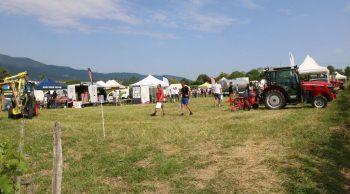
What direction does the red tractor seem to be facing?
to the viewer's right

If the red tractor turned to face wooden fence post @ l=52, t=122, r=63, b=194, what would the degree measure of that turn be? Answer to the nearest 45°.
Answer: approximately 90° to its right

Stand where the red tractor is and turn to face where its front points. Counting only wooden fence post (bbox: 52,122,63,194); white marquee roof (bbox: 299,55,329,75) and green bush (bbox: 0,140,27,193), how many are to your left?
1

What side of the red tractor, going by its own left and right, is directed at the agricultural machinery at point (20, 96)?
back

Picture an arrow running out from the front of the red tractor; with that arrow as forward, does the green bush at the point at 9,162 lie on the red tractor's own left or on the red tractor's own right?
on the red tractor's own right
